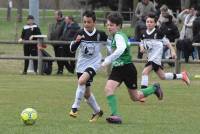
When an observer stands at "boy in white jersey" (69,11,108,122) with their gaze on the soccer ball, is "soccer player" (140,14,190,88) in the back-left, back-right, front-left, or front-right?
back-right

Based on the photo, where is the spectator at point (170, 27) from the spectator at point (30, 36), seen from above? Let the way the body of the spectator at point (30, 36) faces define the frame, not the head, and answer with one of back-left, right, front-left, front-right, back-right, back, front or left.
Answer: left

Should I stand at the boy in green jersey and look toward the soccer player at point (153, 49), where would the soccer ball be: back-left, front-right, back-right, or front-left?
back-left

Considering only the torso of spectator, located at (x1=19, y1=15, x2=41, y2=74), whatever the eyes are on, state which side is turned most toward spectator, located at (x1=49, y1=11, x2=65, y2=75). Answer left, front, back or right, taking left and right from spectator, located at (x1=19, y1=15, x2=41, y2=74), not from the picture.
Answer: left

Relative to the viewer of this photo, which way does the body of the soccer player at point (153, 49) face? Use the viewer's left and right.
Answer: facing the viewer and to the left of the viewer

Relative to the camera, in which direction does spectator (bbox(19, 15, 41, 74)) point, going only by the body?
toward the camera

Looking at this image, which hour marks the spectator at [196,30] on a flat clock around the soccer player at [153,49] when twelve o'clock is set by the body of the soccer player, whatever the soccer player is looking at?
The spectator is roughly at 5 o'clock from the soccer player.

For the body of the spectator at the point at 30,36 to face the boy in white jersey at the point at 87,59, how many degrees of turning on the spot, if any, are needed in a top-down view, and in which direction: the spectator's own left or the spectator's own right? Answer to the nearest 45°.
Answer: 0° — they already face them

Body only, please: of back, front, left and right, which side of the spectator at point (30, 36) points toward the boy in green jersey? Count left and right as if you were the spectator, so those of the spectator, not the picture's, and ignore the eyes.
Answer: front

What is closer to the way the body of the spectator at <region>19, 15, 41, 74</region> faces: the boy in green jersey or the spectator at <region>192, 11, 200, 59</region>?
the boy in green jersey

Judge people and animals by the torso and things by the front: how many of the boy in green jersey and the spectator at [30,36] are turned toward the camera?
1

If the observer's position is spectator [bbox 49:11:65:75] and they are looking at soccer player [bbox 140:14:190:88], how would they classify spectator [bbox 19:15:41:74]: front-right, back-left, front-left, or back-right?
back-right

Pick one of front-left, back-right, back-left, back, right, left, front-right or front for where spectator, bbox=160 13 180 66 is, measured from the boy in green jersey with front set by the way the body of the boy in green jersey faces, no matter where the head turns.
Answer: right

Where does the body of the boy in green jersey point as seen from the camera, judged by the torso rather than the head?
to the viewer's left

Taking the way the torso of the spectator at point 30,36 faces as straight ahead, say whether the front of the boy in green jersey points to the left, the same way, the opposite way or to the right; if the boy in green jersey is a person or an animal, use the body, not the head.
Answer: to the right
